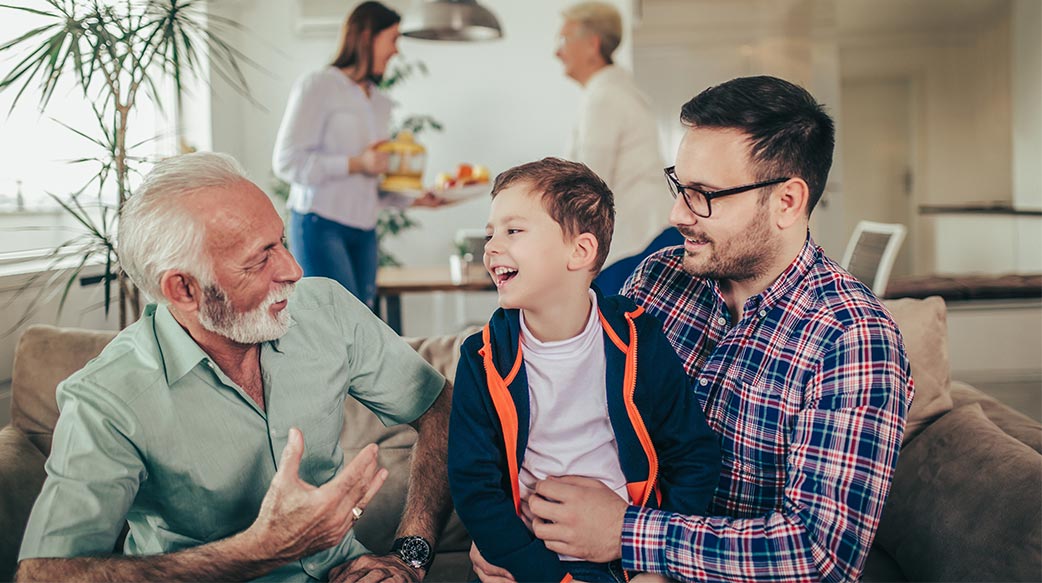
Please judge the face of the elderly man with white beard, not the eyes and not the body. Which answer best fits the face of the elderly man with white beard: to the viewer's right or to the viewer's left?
to the viewer's right

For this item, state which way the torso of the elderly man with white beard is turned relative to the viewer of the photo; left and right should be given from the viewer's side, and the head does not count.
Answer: facing the viewer and to the right of the viewer

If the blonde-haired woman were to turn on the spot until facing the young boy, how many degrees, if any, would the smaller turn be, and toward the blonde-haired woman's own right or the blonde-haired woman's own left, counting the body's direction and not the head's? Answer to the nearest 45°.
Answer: approximately 90° to the blonde-haired woman's own left

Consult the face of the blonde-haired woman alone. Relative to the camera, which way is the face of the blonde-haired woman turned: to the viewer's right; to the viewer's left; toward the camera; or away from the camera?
to the viewer's left

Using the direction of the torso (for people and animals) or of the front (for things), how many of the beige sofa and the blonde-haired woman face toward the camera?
1

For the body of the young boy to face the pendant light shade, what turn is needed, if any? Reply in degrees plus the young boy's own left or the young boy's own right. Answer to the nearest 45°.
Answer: approximately 135° to the young boy's own right

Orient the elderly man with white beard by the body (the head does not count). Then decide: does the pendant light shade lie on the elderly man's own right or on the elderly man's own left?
on the elderly man's own left

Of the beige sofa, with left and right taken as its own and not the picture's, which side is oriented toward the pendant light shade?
back

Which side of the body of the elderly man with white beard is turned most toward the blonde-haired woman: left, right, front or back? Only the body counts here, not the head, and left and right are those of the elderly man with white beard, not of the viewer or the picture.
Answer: left

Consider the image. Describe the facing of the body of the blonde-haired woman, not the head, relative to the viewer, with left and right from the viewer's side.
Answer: facing to the left of the viewer
